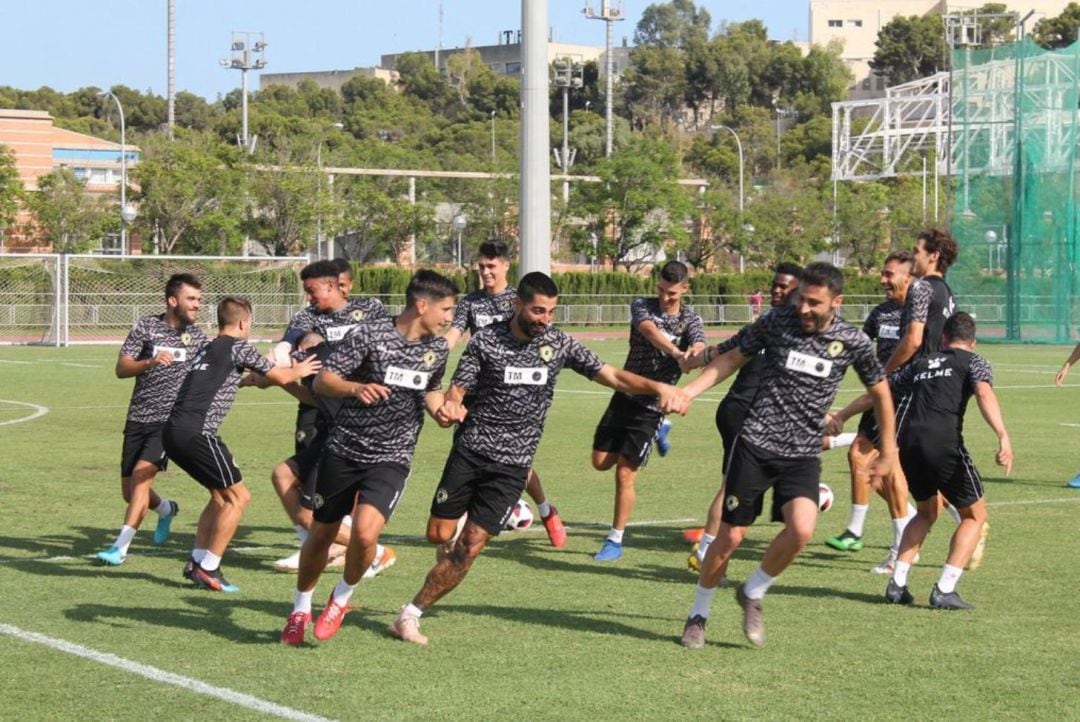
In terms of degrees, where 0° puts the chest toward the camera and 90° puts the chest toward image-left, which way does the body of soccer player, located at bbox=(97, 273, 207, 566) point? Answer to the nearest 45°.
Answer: approximately 315°

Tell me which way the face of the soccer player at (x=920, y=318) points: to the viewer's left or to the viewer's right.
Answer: to the viewer's left

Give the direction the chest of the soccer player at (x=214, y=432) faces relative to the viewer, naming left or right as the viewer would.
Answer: facing away from the viewer and to the right of the viewer

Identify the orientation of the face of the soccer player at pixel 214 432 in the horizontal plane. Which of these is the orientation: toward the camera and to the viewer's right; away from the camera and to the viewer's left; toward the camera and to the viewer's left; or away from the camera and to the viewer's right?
away from the camera and to the viewer's right

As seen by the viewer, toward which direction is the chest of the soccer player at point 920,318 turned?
to the viewer's left
